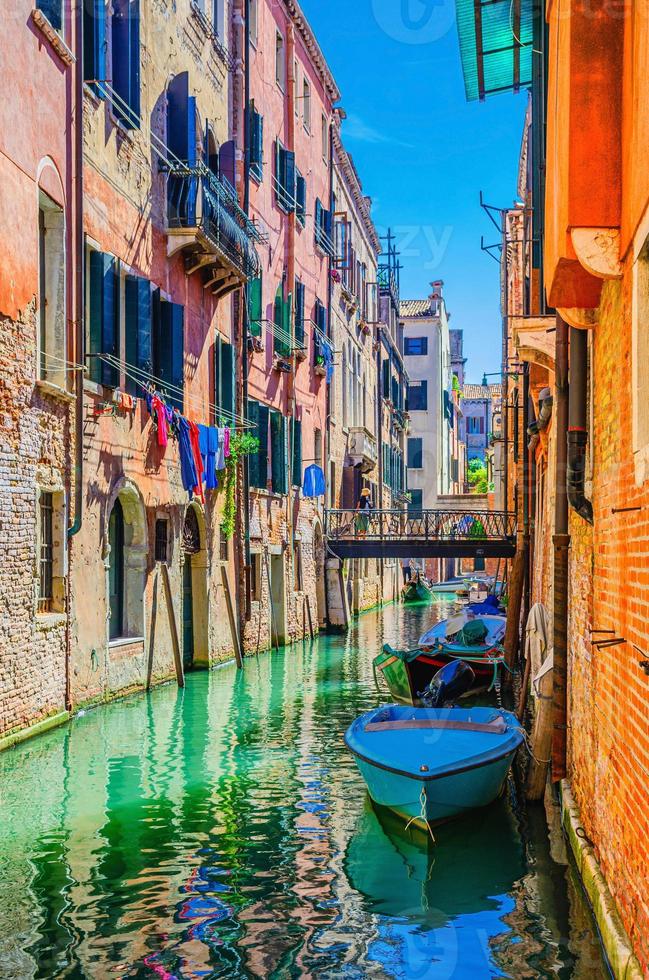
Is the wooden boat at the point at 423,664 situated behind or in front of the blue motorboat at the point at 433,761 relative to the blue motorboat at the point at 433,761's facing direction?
behind

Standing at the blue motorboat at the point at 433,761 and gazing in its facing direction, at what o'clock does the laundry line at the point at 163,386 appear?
The laundry line is roughly at 5 o'clock from the blue motorboat.

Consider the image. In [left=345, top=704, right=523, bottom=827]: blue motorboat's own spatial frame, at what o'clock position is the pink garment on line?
The pink garment on line is roughly at 5 o'clock from the blue motorboat.

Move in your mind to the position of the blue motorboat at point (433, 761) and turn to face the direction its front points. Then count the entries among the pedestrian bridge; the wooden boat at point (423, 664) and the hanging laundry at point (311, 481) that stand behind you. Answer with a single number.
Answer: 3

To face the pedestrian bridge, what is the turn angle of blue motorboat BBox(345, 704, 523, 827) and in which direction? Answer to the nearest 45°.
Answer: approximately 180°

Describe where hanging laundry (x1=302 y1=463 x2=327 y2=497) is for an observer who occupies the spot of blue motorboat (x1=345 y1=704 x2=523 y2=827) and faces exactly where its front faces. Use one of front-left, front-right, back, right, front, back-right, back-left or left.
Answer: back

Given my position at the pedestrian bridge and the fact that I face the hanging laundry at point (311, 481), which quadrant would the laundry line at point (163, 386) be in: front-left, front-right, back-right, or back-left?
front-left

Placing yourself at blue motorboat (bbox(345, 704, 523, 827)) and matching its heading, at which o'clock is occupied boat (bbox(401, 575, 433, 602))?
The occupied boat is roughly at 6 o'clock from the blue motorboat.

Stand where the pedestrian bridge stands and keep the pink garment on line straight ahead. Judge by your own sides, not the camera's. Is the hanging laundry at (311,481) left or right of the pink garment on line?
right

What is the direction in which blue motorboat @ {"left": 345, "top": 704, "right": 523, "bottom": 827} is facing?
toward the camera
